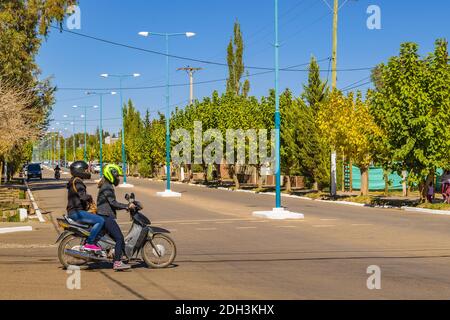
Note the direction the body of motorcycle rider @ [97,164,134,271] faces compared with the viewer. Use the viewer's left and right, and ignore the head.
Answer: facing to the right of the viewer

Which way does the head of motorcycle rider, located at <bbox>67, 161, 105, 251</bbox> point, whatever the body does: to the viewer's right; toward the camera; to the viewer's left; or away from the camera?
to the viewer's right

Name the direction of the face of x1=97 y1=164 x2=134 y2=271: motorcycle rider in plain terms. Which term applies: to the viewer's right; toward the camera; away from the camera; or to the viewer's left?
to the viewer's right

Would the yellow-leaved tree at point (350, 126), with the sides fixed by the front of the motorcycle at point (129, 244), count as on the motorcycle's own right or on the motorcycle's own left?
on the motorcycle's own left

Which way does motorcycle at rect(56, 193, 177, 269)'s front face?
to the viewer's right

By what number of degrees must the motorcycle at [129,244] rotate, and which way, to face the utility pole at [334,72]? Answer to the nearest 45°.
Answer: approximately 45° to its left

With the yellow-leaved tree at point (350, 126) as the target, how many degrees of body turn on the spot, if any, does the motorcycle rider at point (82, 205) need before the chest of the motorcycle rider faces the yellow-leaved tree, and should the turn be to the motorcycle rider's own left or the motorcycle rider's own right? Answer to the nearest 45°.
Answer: approximately 45° to the motorcycle rider's own left

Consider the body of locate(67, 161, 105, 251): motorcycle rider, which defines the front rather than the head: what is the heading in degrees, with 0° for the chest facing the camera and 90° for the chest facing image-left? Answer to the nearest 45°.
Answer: approximately 270°

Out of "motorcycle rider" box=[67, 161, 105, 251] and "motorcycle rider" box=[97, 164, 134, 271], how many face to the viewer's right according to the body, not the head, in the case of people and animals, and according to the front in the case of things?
2

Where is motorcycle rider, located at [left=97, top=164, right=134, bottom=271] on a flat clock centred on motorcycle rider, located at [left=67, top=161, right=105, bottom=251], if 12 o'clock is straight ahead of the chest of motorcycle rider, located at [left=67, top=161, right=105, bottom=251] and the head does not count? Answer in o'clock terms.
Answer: motorcycle rider, located at [left=97, top=164, right=134, bottom=271] is roughly at 1 o'clock from motorcycle rider, located at [left=67, top=161, right=105, bottom=251].
